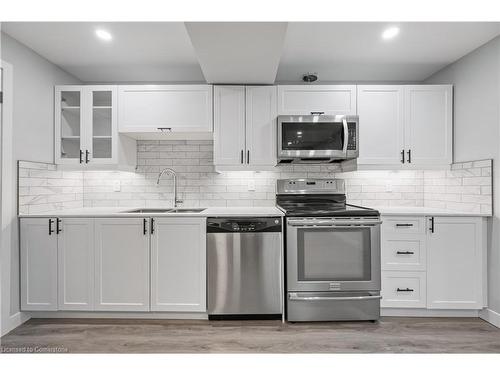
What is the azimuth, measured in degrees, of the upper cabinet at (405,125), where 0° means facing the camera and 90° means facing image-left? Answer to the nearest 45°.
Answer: approximately 0°

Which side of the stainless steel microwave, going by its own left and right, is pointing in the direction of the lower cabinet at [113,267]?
right

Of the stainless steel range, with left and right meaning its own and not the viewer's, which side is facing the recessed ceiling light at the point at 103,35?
right

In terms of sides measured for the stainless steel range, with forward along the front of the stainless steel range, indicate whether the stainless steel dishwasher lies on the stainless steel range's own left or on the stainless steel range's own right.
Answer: on the stainless steel range's own right

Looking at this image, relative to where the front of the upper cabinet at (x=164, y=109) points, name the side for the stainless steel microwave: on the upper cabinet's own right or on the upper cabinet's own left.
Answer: on the upper cabinet's own left

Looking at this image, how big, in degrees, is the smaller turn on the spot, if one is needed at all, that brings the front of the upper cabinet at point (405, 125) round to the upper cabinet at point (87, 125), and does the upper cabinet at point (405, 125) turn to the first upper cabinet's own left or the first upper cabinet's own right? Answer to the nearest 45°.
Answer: approximately 45° to the first upper cabinet's own right
